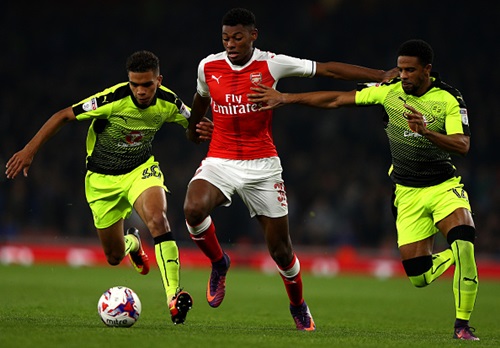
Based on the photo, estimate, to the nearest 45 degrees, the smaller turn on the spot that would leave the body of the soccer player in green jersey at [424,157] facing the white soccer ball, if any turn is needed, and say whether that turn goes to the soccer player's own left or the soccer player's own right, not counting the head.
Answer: approximately 90° to the soccer player's own right

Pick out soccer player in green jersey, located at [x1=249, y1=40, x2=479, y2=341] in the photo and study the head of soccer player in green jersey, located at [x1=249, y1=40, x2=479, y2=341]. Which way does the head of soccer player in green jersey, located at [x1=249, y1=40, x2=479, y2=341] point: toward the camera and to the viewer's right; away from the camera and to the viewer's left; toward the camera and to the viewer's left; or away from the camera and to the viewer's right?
toward the camera and to the viewer's left

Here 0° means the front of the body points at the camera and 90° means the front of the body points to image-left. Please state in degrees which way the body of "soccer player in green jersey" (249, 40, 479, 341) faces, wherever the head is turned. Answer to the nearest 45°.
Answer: approximately 0°

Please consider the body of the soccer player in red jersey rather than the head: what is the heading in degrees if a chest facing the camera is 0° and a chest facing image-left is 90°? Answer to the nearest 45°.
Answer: approximately 0°

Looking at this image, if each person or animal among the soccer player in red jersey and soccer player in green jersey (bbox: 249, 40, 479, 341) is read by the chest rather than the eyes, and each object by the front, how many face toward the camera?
2

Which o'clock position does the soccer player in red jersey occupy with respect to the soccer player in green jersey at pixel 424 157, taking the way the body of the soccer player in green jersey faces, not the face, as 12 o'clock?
The soccer player in red jersey is roughly at 3 o'clock from the soccer player in green jersey.

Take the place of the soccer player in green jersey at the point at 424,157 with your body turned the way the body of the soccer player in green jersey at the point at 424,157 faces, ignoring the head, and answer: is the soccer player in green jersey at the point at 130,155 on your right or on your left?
on your right
